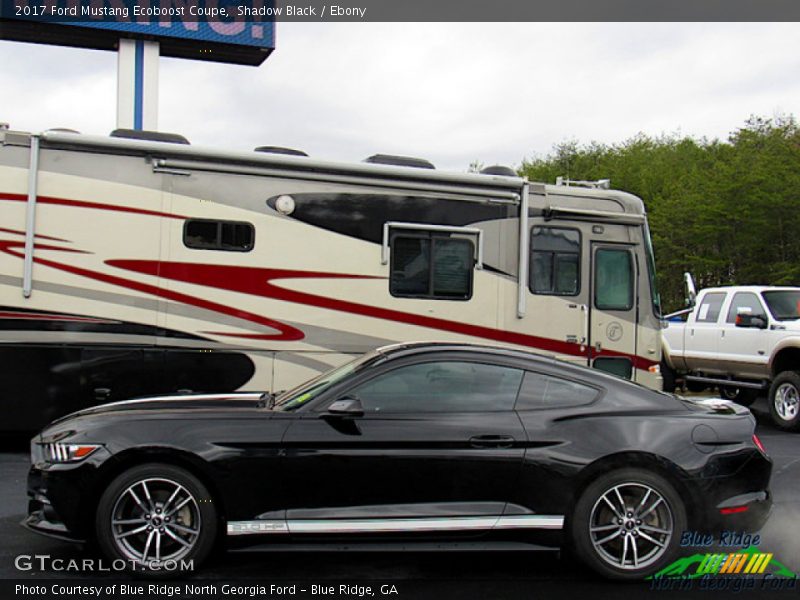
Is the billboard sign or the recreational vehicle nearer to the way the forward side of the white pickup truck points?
the recreational vehicle

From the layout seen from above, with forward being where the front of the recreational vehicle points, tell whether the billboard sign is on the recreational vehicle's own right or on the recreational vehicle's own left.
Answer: on the recreational vehicle's own left

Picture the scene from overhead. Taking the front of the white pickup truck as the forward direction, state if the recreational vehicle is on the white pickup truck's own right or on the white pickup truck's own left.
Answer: on the white pickup truck's own right

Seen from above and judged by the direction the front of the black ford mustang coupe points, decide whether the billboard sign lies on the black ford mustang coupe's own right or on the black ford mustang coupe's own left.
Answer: on the black ford mustang coupe's own right

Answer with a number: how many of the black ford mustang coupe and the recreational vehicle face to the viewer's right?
1

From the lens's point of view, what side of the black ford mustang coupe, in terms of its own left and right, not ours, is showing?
left

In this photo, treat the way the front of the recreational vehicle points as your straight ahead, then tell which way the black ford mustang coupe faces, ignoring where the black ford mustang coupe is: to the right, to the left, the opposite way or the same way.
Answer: the opposite way

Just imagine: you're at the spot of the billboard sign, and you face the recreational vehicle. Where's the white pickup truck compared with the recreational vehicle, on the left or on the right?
left

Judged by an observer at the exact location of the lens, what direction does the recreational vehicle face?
facing to the right of the viewer

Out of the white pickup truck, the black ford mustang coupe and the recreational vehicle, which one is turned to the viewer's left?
the black ford mustang coupe

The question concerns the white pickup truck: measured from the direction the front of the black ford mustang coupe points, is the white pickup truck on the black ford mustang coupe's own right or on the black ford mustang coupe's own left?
on the black ford mustang coupe's own right
